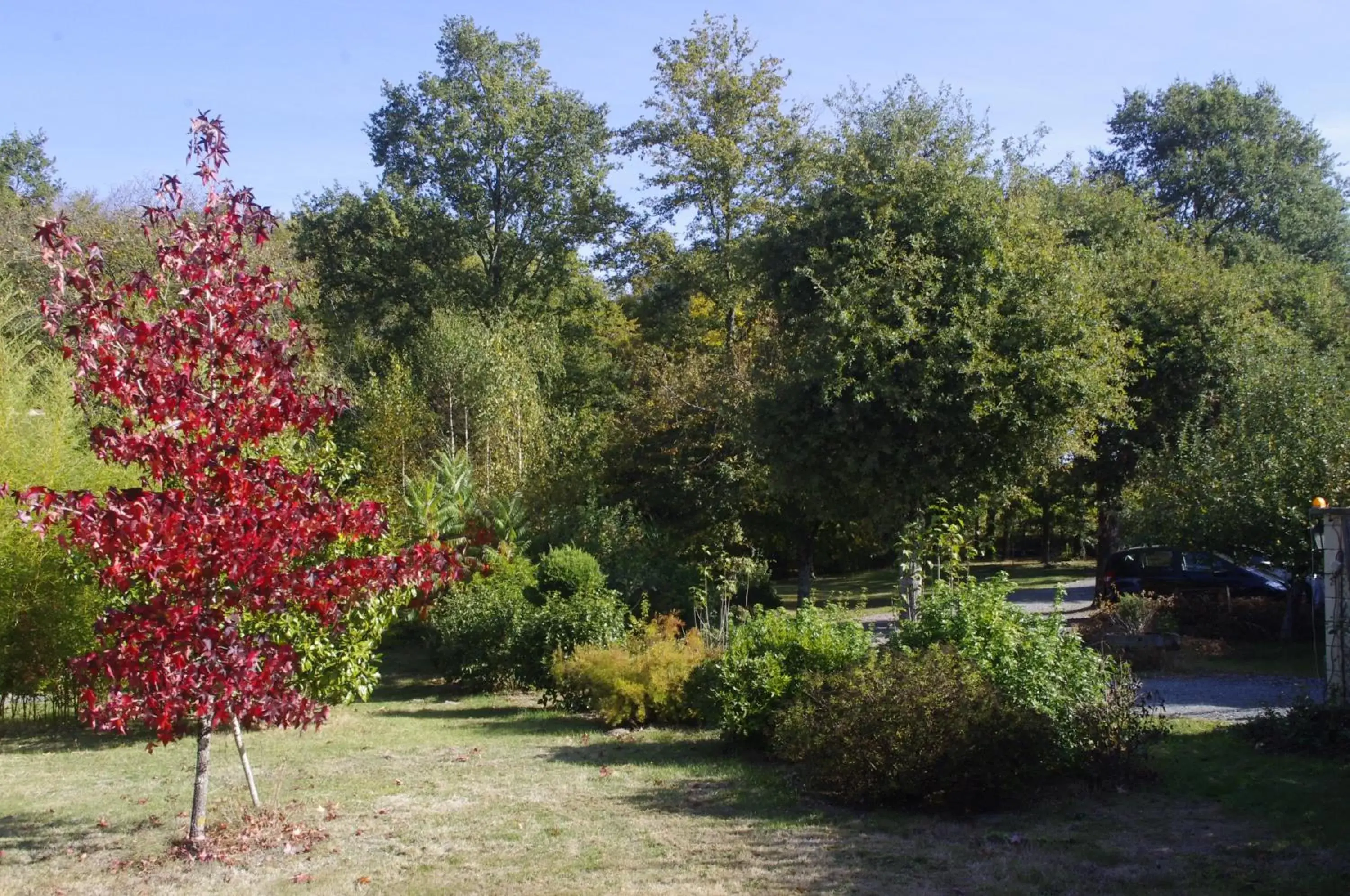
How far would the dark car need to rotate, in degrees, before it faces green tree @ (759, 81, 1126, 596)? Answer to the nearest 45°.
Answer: approximately 135° to its right

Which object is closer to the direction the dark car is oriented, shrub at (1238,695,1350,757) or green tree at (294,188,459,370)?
the shrub

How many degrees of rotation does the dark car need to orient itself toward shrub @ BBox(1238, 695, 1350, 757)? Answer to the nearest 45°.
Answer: approximately 90° to its right

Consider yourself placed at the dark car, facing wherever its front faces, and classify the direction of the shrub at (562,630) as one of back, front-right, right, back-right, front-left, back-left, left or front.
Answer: back-right

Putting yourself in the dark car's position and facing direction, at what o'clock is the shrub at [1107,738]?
The shrub is roughly at 3 o'clock from the dark car.

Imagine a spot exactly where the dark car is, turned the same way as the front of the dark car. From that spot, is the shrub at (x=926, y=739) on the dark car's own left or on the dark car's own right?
on the dark car's own right

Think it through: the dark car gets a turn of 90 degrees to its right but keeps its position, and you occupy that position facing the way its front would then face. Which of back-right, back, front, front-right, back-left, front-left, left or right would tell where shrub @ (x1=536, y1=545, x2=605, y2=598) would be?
front-right

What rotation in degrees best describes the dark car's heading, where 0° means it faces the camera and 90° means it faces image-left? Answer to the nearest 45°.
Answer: approximately 270°

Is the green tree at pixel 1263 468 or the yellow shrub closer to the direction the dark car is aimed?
the green tree
